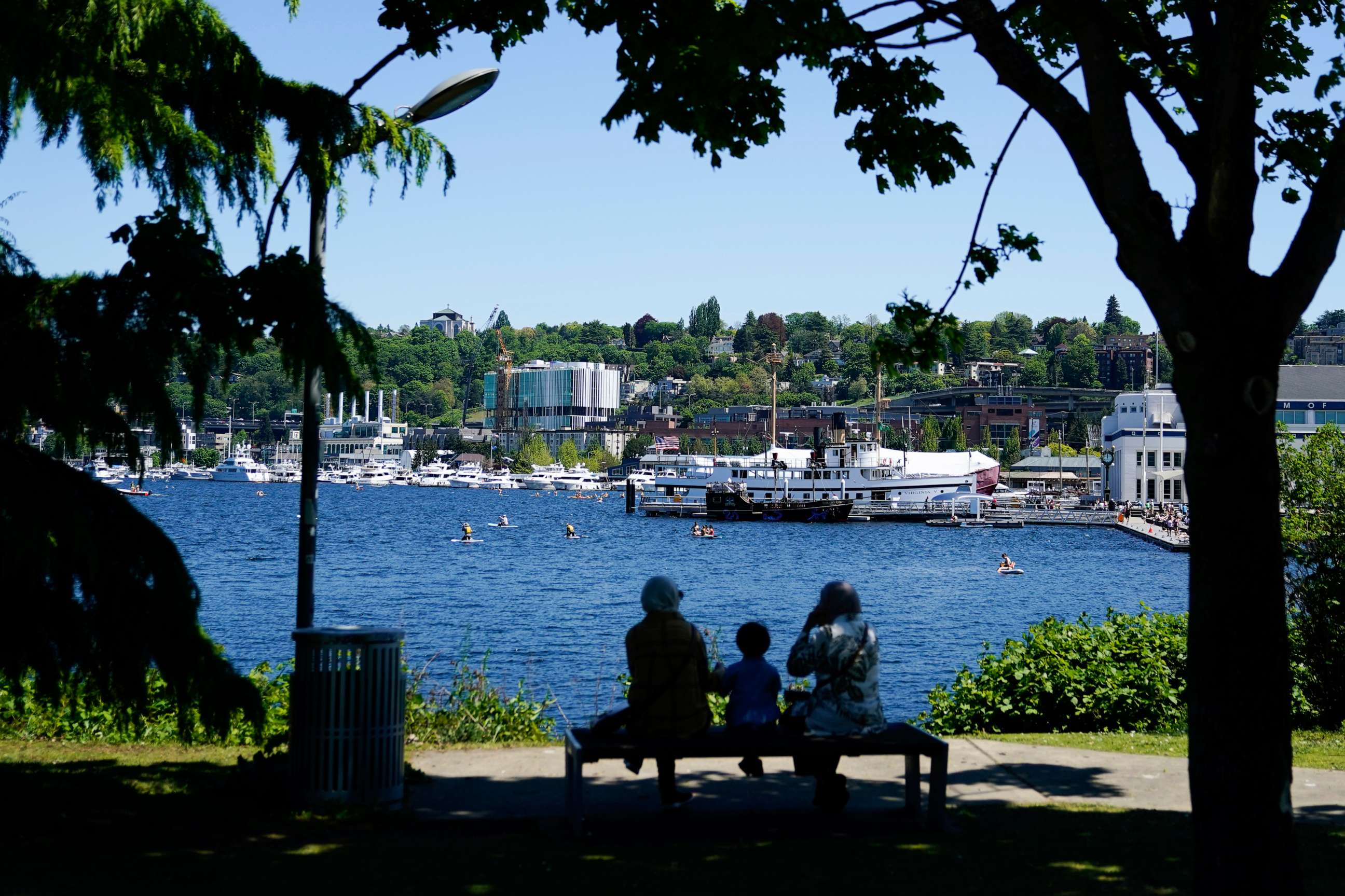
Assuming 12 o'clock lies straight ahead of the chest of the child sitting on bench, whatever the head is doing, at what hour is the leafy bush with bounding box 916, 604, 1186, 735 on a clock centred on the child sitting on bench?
The leafy bush is roughly at 1 o'clock from the child sitting on bench.

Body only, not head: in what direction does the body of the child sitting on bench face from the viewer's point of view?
away from the camera

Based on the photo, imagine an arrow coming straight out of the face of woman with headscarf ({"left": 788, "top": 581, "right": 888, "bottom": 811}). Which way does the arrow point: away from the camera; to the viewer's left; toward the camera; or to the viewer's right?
away from the camera

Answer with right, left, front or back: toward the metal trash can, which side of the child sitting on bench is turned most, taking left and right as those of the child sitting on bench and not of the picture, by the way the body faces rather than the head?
left

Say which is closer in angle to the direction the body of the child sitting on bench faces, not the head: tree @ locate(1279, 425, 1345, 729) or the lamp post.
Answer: the tree

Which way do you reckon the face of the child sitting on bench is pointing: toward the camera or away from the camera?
away from the camera

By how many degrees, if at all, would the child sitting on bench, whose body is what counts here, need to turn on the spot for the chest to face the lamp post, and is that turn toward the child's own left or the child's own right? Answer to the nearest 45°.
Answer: approximately 90° to the child's own left

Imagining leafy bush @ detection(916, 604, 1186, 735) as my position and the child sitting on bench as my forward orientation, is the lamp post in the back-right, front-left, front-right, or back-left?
front-right

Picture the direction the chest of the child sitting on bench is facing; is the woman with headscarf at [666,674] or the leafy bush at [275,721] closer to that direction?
the leafy bush

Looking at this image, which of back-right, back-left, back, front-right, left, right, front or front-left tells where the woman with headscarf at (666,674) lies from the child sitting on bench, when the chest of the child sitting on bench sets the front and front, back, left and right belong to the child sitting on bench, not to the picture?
back-left
